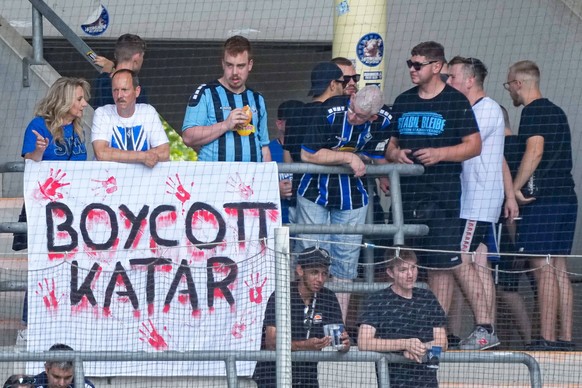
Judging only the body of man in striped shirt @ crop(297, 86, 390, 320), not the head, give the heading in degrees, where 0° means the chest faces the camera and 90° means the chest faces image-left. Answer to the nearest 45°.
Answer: approximately 0°

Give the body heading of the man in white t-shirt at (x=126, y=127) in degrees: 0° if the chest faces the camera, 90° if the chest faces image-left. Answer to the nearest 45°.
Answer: approximately 0°

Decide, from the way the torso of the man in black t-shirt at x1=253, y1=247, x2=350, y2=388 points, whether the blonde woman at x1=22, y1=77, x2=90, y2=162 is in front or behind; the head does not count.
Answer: behind
